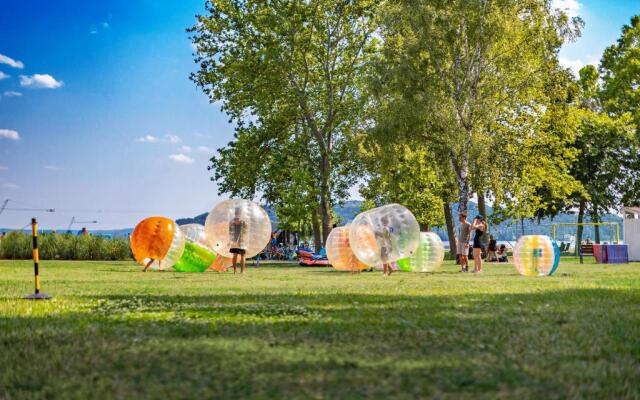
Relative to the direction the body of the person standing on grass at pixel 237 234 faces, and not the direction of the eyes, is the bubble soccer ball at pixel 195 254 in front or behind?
in front

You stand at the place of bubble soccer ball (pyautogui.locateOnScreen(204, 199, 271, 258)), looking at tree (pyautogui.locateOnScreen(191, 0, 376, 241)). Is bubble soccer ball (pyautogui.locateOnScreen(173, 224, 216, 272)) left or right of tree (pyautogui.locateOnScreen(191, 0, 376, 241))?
left
